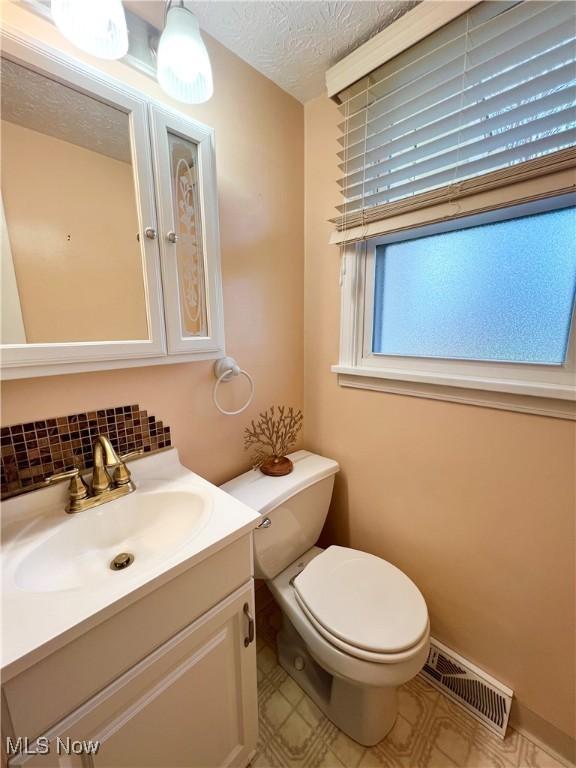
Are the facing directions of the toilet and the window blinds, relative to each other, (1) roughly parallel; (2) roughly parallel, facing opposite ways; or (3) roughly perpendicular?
roughly perpendicular

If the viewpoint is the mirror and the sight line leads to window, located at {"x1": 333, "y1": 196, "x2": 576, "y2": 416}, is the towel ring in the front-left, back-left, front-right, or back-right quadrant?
front-left

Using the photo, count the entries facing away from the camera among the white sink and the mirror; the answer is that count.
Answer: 0

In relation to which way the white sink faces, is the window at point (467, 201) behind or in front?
in front

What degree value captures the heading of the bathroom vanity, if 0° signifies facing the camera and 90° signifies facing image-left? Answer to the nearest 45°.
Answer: approximately 315°

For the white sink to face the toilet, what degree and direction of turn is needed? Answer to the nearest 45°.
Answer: approximately 45° to its left

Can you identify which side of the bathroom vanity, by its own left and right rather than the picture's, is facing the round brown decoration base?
left

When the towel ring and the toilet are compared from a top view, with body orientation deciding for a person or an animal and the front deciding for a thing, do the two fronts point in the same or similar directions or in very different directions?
same or similar directions

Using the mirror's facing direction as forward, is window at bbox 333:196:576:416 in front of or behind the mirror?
in front

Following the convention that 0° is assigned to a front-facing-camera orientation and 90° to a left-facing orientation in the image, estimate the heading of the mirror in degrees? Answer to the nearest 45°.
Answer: approximately 315°

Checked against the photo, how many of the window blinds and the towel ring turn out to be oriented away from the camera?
0
